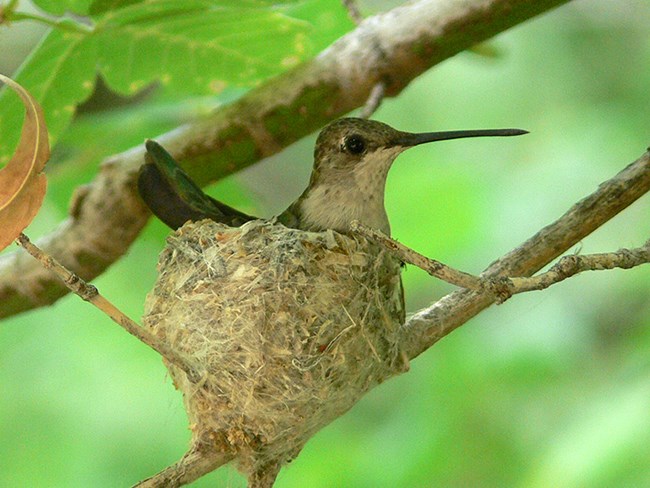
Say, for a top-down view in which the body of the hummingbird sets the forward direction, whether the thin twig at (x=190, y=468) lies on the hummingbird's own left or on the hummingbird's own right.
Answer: on the hummingbird's own right

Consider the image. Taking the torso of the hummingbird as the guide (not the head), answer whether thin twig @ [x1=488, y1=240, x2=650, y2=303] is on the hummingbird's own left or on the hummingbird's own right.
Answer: on the hummingbird's own left

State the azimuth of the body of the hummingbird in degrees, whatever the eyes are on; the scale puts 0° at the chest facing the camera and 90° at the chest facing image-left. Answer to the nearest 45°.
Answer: approximately 270°

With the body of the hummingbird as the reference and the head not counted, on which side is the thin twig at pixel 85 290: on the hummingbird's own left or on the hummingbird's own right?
on the hummingbird's own right

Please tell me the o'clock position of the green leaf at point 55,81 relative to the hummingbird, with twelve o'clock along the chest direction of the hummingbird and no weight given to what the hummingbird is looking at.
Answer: The green leaf is roughly at 6 o'clock from the hummingbird.
